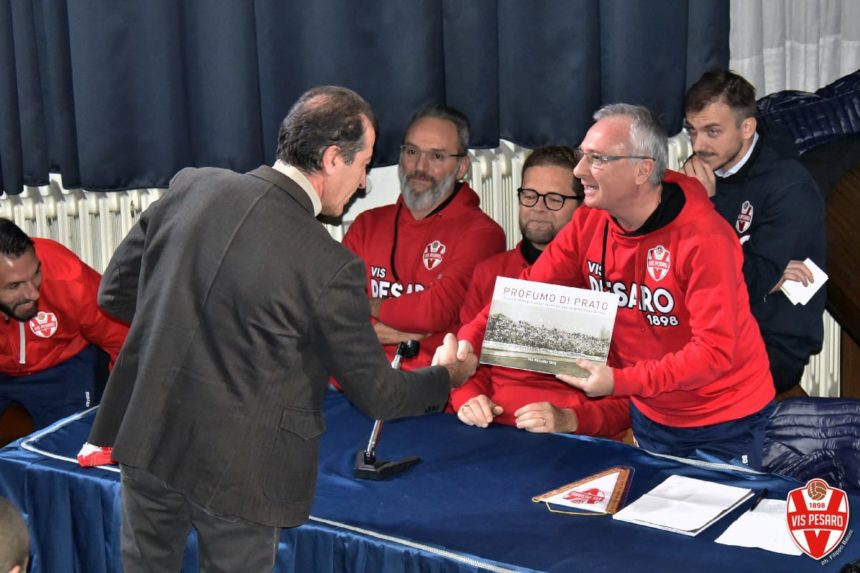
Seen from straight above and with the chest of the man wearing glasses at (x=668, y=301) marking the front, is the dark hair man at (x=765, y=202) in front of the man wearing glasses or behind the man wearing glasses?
behind

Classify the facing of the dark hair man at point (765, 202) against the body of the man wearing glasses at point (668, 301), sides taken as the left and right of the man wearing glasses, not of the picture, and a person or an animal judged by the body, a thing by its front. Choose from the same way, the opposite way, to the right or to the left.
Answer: the same way

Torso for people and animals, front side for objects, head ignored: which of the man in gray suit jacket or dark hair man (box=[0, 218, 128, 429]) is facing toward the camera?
the dark hair man

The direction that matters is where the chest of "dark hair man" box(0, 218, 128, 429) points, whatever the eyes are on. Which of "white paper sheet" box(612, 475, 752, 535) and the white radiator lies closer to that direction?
the white paper sheet

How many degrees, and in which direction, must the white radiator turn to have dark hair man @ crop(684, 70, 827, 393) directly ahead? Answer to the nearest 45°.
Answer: approximately 45° to its left

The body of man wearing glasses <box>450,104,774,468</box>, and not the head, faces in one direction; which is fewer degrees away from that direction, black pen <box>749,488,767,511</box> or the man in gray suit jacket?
the man in gray suit jacket

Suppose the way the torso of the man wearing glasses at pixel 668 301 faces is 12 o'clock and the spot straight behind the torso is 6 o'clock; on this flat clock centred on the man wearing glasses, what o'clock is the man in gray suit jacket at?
The man in gray suit jacket is roughly at 12 o'clock from the man wearing glasses.

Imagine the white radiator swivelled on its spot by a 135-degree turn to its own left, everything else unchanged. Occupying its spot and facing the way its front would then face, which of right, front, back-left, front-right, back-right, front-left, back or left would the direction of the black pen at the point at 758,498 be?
right

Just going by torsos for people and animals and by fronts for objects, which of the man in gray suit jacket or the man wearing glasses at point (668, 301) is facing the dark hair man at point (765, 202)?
the man in gray suit jacket

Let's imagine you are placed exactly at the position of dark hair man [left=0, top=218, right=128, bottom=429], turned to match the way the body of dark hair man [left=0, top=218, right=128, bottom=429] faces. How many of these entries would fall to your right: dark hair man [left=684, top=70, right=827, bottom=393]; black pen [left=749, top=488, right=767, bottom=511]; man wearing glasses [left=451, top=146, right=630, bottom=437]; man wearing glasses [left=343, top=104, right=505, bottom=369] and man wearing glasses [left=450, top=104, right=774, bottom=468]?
0

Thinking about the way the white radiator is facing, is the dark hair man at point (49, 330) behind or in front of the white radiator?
in front

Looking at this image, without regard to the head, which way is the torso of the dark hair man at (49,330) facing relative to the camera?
toward the camera

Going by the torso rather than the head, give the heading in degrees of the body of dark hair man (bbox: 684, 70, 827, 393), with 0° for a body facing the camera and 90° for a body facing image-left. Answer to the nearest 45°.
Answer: approximately 45°

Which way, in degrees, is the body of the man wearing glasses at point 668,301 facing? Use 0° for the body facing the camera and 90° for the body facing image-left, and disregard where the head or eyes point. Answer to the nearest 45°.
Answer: approximately 45°

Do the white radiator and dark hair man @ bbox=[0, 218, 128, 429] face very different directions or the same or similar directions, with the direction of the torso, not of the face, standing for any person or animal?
same or similar directions

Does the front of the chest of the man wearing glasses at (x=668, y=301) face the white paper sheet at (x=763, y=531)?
no

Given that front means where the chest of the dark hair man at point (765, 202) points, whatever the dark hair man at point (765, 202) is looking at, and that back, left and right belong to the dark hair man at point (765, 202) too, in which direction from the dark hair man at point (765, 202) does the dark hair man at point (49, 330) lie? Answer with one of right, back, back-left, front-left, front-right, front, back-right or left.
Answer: front-right

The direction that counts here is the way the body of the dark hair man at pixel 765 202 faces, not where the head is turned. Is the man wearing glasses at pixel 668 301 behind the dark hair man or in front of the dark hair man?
in front

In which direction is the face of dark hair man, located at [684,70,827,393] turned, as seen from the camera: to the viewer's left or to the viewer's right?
to the viewer's left

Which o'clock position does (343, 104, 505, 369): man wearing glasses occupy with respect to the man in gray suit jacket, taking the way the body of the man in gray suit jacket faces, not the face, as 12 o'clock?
The man wearing glasses is roughly at 11 o'clock from the man in gray suit jacket.
